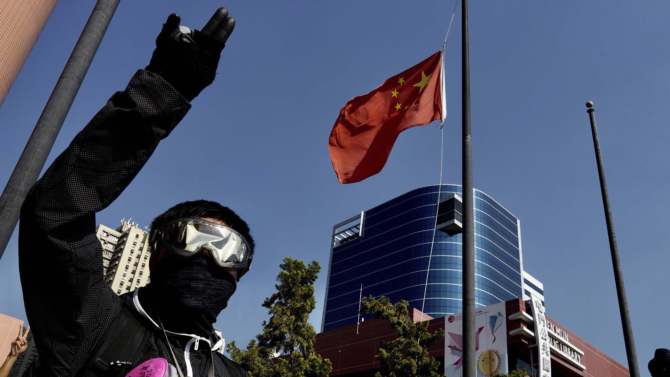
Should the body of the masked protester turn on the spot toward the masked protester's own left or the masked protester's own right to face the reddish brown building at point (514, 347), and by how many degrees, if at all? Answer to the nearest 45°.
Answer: approximately 90° to the masked protester's own left

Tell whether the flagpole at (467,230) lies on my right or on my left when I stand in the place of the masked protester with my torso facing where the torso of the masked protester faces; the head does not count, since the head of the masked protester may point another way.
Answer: on my left

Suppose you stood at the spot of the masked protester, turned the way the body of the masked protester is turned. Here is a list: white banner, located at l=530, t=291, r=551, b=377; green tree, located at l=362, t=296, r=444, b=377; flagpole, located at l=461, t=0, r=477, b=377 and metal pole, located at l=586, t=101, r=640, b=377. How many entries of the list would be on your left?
4

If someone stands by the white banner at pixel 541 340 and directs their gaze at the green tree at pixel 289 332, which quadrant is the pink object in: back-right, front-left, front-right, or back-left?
front-left

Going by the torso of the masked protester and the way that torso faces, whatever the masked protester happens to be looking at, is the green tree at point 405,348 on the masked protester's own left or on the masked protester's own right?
on the masked protester's own left

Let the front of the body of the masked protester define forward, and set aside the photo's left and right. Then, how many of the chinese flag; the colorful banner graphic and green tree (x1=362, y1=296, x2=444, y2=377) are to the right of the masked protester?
0

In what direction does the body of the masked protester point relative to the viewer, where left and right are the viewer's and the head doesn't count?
facing the viewer and to the right of the viewer

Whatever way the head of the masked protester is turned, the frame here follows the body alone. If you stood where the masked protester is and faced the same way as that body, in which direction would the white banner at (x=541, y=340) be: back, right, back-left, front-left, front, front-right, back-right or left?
left

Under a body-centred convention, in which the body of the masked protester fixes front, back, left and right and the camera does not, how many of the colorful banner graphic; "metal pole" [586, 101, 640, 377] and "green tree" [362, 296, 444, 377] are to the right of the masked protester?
0

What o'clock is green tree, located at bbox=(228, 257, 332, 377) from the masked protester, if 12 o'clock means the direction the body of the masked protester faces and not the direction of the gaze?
The green tree is roughly at 8 o'clock from the masked protester.
